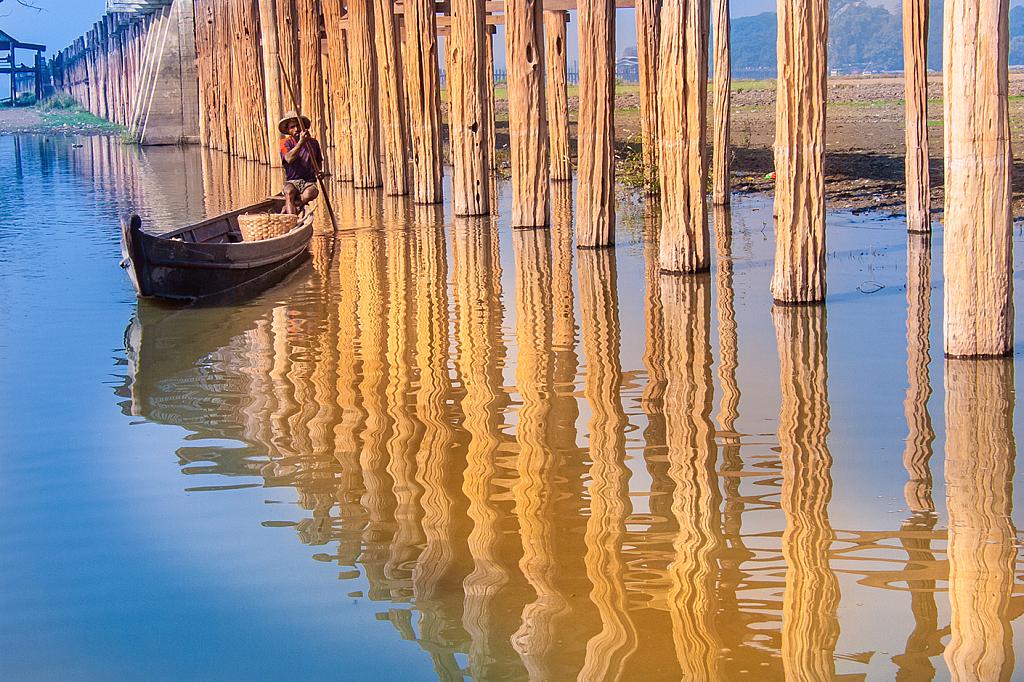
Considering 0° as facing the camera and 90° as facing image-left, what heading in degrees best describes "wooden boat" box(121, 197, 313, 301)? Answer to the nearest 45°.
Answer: approximately 45°
